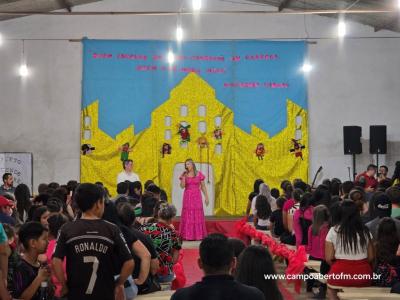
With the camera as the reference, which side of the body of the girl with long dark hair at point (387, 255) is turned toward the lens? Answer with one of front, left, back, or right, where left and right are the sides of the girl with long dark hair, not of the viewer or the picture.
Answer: back

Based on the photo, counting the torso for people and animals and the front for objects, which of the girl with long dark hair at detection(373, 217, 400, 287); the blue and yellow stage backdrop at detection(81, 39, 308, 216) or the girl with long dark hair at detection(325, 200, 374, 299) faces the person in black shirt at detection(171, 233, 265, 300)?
the blue and yellow stage backdrop

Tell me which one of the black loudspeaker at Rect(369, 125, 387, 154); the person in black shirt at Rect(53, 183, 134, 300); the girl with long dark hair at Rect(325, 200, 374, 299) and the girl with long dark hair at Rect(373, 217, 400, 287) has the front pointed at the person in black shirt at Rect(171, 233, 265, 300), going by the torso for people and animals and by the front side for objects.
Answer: the black loudspeaker

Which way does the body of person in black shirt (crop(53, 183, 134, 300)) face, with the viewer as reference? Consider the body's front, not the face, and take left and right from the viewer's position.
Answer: facing away from the viewer

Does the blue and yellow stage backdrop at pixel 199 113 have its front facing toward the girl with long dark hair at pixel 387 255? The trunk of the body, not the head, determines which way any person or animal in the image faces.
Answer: yes

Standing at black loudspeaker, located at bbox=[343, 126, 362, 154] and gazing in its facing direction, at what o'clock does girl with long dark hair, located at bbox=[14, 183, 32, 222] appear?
The girl with long dark hair is roughly at 1 o'clock from the black loudspeaker.

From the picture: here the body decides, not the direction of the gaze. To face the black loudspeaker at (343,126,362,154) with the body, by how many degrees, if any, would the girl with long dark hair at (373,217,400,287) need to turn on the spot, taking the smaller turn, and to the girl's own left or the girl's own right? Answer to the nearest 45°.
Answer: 0° — they already face it

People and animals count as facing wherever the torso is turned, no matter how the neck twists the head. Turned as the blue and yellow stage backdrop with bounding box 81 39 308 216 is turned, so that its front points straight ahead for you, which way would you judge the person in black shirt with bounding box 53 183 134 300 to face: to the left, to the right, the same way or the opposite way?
the opposite way
